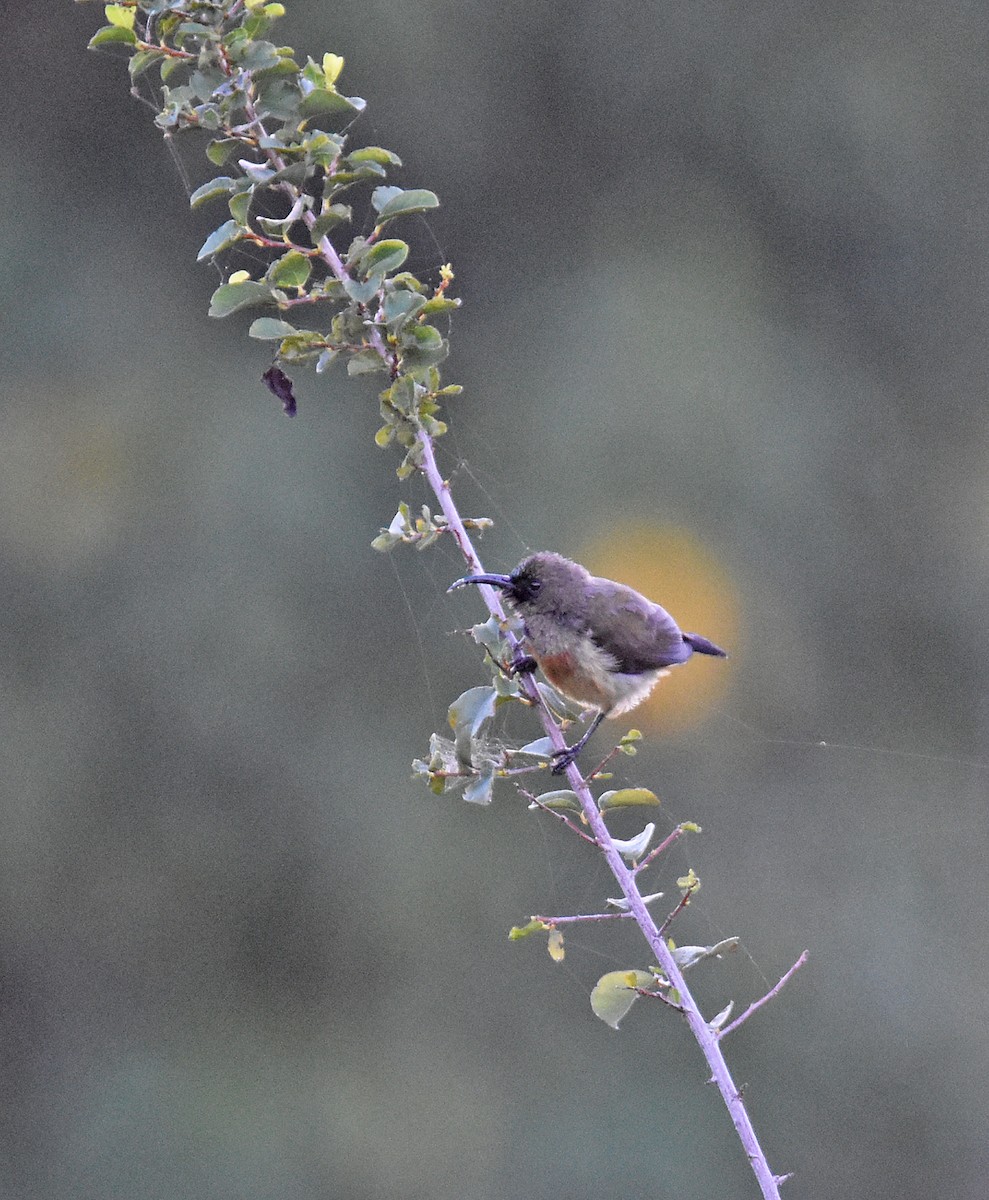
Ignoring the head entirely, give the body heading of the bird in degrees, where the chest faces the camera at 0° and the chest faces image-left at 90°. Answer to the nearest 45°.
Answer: approximately 90°

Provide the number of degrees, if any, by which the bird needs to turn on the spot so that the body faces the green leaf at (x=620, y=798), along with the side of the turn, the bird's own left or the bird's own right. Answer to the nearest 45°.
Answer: approximately 90° to the bird's own left

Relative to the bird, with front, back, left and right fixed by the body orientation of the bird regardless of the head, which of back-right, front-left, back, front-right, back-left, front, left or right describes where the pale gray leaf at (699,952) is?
back
